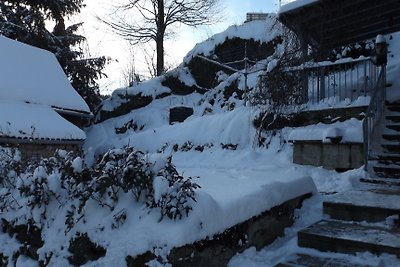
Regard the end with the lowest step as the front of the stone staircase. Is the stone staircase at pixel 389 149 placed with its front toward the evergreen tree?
no

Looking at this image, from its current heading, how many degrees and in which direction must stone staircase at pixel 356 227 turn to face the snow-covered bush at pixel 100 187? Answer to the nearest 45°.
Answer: approximately 45° to its right

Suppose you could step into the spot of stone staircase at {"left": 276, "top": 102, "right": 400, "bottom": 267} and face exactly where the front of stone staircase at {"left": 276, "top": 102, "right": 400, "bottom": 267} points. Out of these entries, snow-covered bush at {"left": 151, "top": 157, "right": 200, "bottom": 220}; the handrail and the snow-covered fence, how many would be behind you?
2

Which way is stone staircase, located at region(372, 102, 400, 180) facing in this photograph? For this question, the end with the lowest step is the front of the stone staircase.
toward the camera

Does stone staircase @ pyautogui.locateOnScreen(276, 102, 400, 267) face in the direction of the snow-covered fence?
no

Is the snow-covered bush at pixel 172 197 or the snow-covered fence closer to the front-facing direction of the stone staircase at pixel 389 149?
the snow-covered bush

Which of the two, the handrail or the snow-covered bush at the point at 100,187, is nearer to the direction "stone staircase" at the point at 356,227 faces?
the snow-covered bush

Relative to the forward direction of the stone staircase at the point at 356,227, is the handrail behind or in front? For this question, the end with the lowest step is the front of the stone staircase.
behind

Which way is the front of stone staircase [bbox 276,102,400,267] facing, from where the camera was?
facing the viewer
